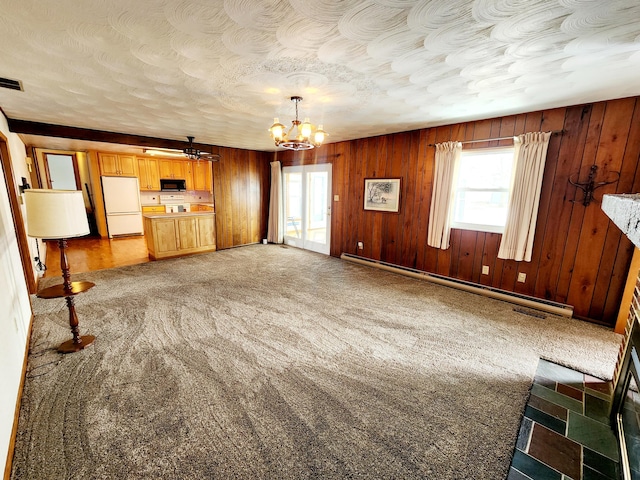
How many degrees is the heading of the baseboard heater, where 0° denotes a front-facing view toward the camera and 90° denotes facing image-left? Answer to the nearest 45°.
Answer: approximately 45°

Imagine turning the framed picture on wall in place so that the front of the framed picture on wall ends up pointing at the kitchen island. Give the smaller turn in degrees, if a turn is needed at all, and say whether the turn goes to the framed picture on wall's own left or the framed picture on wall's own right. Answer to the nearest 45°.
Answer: approximately 45° to the framed picture on wall's own right

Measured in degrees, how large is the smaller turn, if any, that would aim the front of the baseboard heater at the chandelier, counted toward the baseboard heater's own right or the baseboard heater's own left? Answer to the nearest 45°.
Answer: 0° — it already faces it

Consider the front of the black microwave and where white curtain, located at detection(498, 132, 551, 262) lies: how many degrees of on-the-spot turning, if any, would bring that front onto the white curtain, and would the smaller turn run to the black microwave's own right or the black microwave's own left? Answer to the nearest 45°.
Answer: approximately 45° to the black microwave's own left

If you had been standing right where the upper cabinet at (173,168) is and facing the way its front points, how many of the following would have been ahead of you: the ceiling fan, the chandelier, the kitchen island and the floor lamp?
4

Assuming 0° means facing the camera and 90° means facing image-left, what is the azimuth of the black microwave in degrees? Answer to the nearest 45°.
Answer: approximately 0°

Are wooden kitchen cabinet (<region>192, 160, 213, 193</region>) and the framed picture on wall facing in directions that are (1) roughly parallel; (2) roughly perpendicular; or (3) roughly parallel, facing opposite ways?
roughly perpendicular

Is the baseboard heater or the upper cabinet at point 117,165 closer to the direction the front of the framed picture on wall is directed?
the upper cabinet

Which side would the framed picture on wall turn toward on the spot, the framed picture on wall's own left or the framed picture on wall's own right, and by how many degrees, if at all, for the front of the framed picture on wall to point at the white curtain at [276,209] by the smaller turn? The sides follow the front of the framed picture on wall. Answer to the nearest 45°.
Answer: approximately 90° to the framed picture on wall's own right

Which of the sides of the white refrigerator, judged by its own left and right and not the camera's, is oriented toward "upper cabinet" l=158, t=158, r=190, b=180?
left

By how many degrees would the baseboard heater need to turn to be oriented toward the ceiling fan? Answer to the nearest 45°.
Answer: approximately 45° to its right

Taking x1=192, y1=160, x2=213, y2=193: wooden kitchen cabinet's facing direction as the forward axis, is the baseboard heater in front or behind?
in front

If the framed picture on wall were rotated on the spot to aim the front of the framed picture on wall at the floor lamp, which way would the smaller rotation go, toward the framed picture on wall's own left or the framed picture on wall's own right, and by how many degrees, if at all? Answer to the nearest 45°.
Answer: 0° — it already faces it
